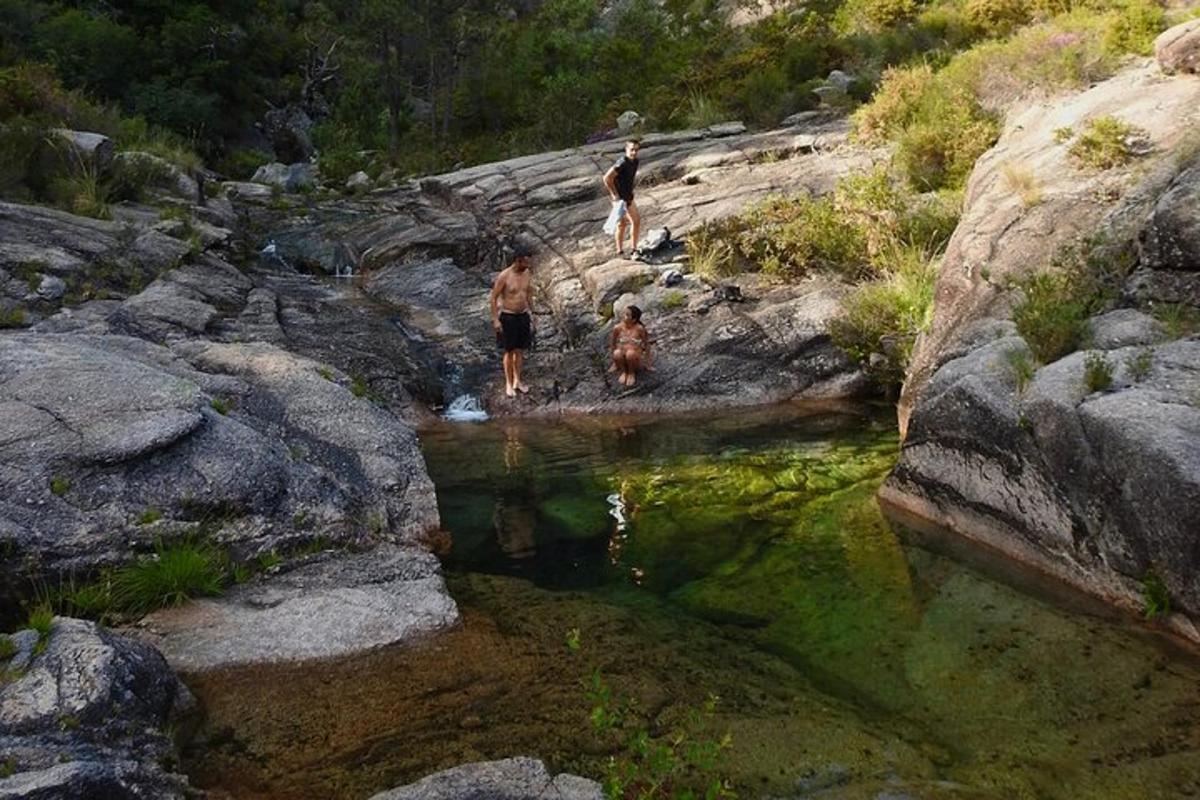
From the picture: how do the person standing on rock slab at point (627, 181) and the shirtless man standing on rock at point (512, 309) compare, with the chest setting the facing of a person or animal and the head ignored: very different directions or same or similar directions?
same or similar directions

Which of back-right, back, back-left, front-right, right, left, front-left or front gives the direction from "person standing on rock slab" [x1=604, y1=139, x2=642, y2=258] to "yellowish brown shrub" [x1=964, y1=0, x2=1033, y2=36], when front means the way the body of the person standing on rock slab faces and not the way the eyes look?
left

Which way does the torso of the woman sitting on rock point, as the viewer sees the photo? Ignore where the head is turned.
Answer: toward the camera

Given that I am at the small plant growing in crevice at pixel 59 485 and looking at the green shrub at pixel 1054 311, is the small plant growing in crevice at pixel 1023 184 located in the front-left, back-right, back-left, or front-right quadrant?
front-left

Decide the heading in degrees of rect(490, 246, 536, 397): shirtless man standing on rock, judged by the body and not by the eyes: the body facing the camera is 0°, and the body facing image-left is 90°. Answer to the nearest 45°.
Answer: approximately 315°

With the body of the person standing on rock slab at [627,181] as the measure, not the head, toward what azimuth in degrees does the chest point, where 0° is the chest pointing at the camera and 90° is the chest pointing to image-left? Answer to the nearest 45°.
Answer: approximately 315°

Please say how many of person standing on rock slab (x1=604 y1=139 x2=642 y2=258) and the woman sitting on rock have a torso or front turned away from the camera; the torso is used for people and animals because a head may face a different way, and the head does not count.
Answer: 0

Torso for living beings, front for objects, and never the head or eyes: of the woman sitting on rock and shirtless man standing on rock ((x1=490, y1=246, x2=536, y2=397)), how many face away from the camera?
0

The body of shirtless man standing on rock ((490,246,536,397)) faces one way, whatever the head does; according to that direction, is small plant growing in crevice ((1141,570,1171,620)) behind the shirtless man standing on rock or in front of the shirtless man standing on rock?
in front

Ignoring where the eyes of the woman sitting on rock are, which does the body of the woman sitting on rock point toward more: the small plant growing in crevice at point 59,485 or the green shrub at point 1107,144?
the small plant growing in crevice

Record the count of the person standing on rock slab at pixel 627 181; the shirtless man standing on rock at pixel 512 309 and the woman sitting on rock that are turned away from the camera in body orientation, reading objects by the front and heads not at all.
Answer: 0

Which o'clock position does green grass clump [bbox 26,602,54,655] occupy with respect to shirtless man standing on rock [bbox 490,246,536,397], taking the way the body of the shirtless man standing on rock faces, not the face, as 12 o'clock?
The green grass clump is roughly at 2 o'clock from the shirtless man standing on rock.

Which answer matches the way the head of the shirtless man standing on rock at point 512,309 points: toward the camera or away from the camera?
toward the camera

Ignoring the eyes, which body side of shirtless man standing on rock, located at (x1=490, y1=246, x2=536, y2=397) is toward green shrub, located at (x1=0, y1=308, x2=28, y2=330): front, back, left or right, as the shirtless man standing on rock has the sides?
right

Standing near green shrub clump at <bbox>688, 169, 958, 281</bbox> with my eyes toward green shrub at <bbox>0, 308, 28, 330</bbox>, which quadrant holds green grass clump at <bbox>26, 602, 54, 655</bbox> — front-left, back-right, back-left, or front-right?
front-left
